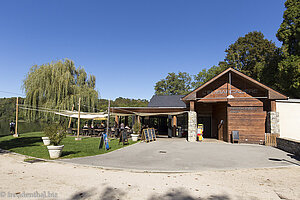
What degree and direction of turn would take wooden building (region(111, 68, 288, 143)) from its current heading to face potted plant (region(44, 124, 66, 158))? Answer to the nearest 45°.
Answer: approximately 45° to its right

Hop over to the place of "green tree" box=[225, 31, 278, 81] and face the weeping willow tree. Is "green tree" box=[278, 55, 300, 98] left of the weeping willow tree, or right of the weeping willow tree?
left

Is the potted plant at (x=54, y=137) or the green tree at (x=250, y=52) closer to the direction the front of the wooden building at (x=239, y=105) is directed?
the potted plant

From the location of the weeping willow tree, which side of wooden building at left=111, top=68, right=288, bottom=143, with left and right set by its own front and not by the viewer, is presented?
right

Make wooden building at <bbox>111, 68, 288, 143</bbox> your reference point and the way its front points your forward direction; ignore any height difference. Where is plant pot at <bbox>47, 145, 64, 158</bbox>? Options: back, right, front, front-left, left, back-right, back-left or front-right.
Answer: front-right

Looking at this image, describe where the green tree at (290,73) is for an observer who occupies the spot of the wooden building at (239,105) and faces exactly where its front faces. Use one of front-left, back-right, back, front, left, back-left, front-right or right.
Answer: back-left

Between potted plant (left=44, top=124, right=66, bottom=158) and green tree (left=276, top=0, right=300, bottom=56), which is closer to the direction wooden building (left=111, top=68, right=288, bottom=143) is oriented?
the potted plant

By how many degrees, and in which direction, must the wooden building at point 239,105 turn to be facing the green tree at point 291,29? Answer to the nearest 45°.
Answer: approximately 135° to its left

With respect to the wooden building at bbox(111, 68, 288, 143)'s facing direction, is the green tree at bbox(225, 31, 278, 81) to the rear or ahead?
to the rear

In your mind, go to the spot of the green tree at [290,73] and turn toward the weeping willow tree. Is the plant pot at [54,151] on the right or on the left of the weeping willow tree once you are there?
left

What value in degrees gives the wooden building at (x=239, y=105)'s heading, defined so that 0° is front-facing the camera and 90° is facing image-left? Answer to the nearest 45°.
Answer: approximately 0°
